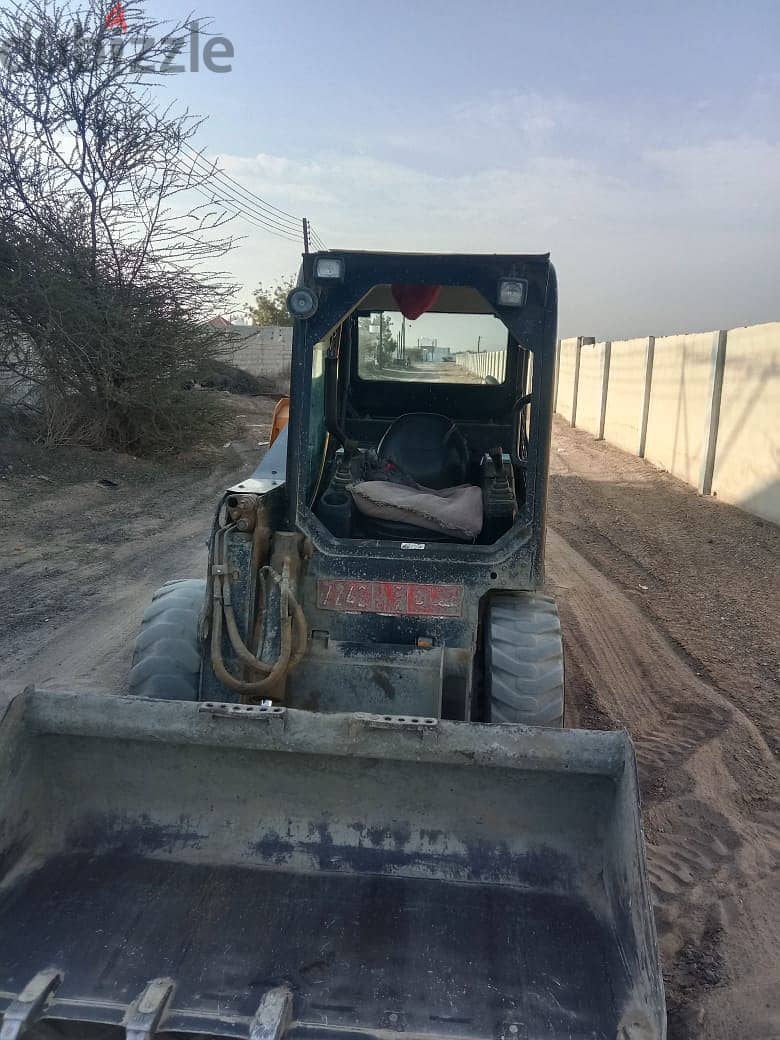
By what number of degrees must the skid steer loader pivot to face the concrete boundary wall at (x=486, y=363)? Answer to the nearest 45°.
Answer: approximately 180°

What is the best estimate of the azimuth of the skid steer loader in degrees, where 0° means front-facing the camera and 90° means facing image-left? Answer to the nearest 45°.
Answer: approximately 0°
